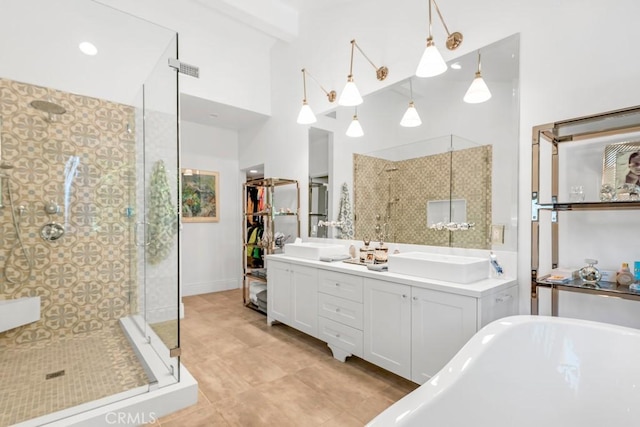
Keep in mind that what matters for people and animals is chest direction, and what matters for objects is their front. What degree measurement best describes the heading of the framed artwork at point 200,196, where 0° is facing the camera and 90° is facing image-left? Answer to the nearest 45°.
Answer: approximately 0°

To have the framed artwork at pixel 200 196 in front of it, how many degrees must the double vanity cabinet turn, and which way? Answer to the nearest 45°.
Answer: approximately 90° to its right

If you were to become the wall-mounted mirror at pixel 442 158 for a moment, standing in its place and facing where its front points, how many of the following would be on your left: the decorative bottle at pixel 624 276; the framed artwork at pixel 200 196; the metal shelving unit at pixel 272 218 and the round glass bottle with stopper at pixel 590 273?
2

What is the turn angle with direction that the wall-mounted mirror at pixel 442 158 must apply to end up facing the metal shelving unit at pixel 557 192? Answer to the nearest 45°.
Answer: approximately 90° to its left

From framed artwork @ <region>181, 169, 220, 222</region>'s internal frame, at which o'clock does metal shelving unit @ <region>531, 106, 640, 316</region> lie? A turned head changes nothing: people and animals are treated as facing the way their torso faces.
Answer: The metal shelving unit is roughly at 11 o'clock from the framed artwork.

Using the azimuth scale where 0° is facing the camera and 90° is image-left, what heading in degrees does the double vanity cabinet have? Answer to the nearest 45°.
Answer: approximately 45°

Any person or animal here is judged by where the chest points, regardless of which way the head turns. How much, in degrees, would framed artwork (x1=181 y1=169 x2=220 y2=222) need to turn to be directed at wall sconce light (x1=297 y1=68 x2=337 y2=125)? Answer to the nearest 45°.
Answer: approximately 45° to its left

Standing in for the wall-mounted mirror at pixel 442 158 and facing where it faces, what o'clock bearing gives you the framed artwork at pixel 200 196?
The framed artwork is roughly at 2 o'clock from the wall-mounted mirror.
